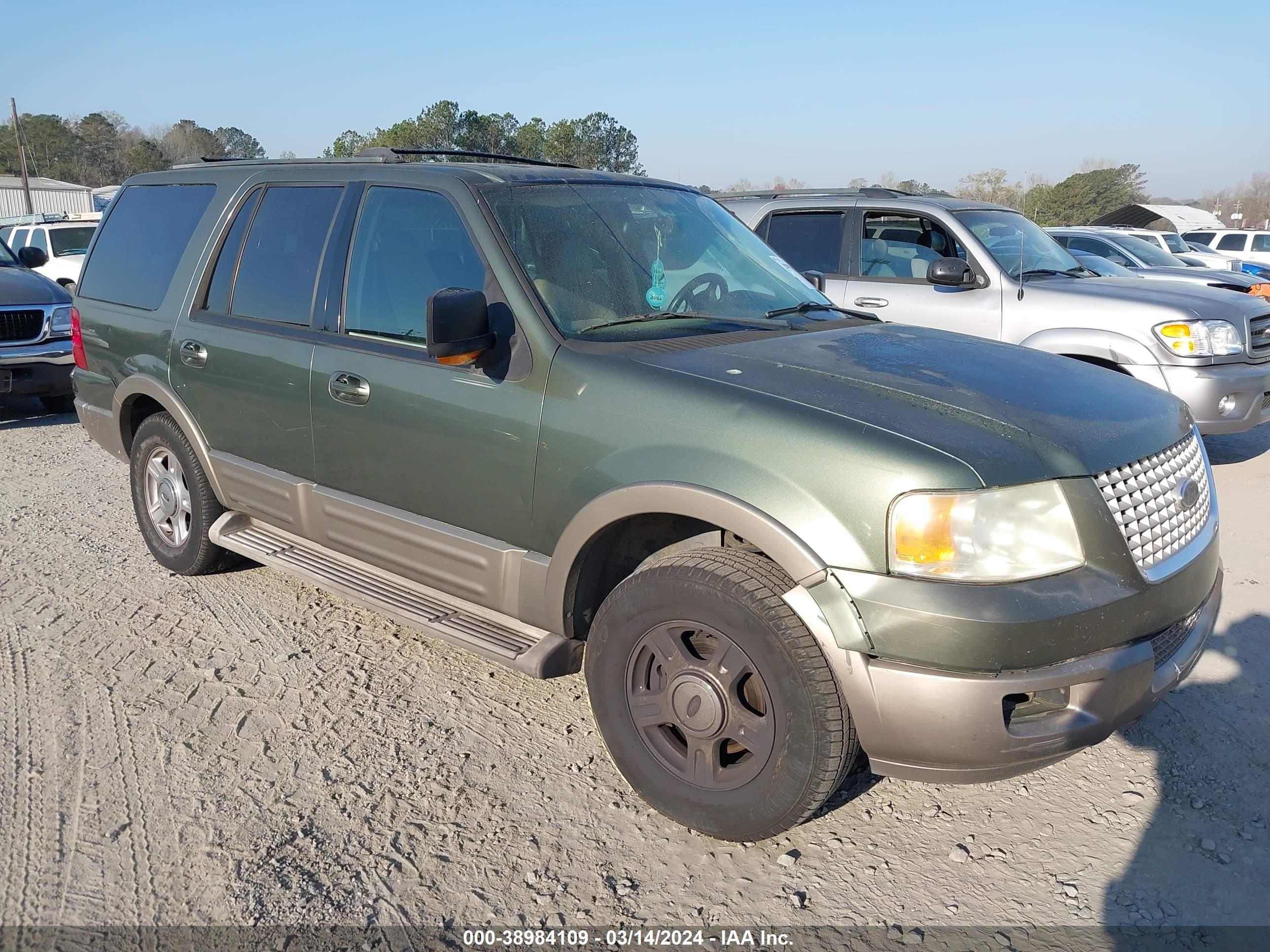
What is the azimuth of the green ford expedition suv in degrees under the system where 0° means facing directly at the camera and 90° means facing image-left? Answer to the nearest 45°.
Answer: approximately 315°

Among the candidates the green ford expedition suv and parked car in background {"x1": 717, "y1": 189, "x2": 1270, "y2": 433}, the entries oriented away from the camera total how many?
0

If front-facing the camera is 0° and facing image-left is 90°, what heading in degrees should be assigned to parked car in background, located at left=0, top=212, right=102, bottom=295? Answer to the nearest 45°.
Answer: approximately 315°

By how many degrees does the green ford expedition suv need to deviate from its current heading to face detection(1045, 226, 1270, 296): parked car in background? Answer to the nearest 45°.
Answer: approximately 90° to its left

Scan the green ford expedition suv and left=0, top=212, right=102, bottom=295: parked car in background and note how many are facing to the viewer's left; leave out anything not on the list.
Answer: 0

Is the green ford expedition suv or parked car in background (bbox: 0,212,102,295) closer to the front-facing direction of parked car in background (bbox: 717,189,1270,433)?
the green ford expedition suv

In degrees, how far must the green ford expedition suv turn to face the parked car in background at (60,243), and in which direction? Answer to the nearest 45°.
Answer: approximately 180°

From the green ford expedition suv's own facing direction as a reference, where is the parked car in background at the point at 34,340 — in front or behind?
behind

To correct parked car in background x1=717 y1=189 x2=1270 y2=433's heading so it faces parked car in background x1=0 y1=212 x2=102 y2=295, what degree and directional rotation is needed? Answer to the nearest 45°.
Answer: approximately 135° to its right

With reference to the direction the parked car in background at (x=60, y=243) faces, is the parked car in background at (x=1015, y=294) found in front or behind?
in front

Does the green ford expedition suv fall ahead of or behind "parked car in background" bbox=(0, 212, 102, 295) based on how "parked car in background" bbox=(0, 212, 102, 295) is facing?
ahead

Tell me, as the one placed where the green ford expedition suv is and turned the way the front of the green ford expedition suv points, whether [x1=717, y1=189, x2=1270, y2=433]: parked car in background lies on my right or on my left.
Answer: on my left
